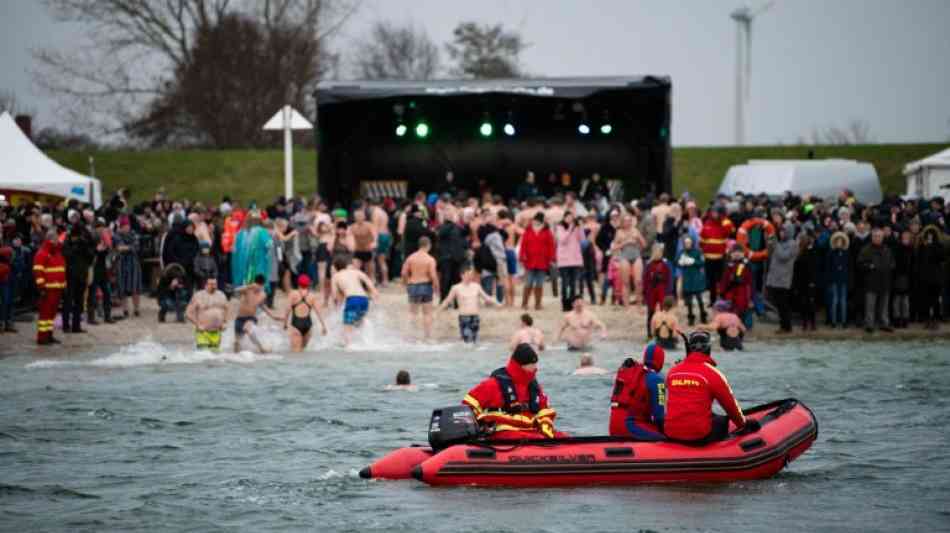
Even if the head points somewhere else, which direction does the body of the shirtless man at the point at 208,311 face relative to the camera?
toward the camera

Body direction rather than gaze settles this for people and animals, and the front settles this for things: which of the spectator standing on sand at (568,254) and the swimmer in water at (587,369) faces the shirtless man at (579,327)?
the spectator standing on sand

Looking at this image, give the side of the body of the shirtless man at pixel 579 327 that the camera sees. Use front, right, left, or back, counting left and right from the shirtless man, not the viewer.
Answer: front

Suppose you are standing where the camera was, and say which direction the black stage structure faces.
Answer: facing the viewer

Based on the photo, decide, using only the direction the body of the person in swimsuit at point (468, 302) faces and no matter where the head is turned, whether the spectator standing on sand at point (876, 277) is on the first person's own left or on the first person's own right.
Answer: on the first person's own left

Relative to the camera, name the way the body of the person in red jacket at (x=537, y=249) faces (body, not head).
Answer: toward the camera

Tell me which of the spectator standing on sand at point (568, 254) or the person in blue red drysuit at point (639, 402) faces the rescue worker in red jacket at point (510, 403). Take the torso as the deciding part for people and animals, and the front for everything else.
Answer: the spectator standing on sand

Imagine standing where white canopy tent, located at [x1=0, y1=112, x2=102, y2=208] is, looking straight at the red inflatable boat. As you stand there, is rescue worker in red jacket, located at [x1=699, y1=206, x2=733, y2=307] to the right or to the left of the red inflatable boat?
left

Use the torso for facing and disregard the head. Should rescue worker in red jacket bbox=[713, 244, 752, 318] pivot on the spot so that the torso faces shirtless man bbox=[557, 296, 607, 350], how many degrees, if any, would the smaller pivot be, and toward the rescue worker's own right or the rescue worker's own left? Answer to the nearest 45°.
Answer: approximately 90° to the rescue worker's own right
